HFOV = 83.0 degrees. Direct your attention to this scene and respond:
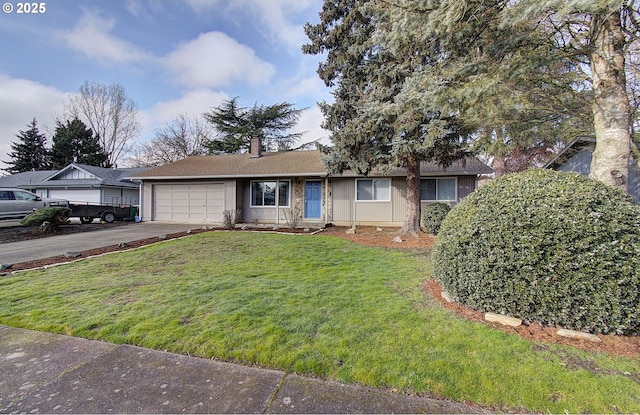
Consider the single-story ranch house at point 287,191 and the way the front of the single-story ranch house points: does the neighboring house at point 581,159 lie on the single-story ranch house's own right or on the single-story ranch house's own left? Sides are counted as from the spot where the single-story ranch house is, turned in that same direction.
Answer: on the single-story ranch house's own left

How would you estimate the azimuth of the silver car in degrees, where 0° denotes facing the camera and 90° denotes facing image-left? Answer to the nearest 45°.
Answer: approximately 225°

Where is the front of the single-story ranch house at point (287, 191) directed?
toward the camera

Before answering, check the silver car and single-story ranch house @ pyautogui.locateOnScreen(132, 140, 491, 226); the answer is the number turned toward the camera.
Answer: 1

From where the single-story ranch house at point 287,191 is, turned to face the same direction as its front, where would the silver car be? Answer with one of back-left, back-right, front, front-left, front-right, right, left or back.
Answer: right

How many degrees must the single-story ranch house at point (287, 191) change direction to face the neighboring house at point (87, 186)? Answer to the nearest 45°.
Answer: approximately 135° to its right
